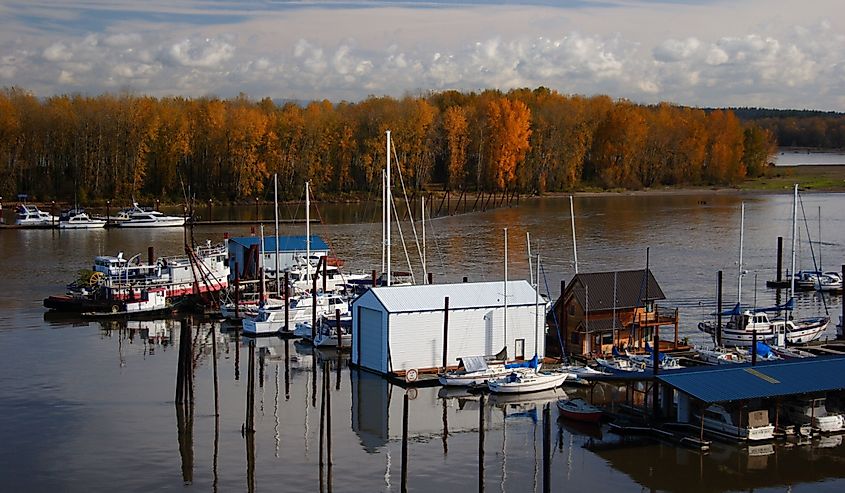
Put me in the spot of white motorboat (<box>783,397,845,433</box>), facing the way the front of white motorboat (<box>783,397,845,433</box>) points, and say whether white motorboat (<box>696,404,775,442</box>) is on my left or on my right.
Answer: on my left

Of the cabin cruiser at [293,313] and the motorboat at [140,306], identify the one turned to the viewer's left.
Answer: the motorboat

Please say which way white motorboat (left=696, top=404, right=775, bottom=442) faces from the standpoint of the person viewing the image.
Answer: facing away from the viewer and to the left of the viewer

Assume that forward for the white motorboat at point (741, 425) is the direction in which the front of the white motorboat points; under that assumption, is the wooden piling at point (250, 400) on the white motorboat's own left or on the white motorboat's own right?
on the white motorboat's own left

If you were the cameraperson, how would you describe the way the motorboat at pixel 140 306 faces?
facing to the left of the viewer

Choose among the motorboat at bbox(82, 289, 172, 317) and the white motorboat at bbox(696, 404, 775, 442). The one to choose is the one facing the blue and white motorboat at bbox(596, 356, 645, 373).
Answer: the white motorboat at bbox(696, 404, 775, 442)
